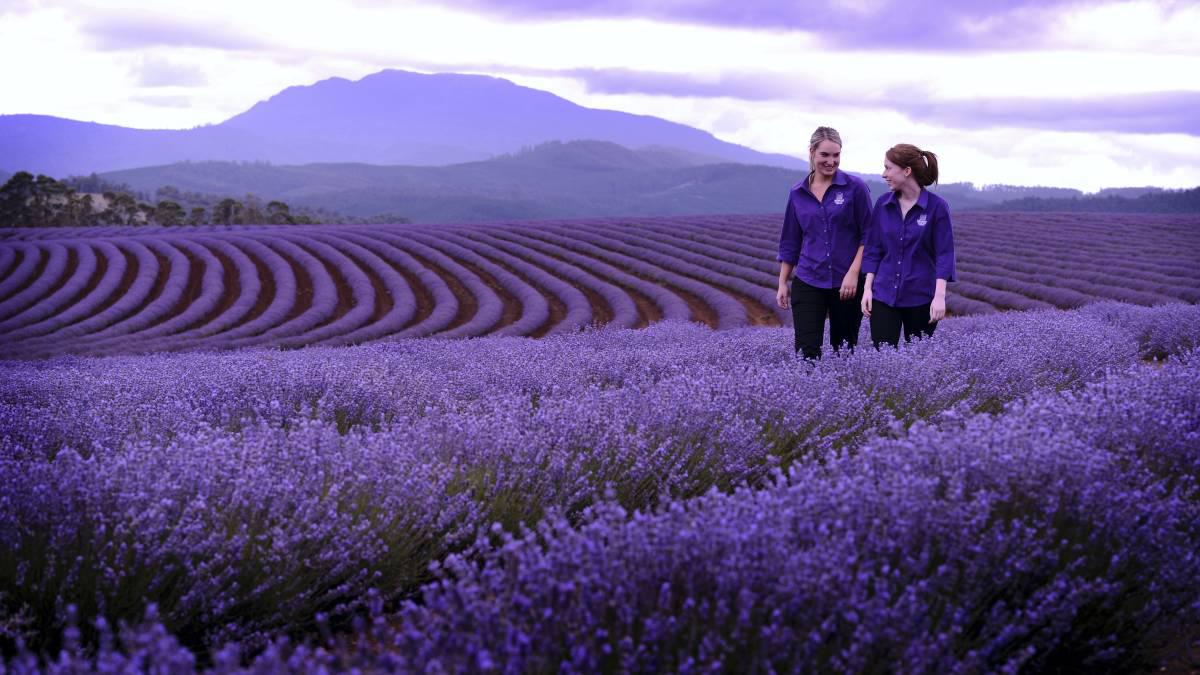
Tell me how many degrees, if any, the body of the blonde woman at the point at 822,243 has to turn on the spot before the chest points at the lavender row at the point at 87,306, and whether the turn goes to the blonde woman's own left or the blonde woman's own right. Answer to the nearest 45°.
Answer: approximately 135° to the blonde woman's own right

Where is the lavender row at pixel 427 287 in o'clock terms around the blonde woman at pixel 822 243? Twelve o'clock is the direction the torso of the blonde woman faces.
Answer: The lavender row is roughly at 5 o'clock from the blonde woman.

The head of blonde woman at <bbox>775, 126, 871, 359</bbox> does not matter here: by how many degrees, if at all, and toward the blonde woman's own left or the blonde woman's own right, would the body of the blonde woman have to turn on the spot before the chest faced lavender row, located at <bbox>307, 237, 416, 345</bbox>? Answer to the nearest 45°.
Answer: approximately 135° to the blonde woman's own right

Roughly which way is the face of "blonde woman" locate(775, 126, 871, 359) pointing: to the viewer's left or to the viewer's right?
to the viewer's right

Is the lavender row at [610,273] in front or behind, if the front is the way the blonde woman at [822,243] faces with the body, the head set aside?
behind

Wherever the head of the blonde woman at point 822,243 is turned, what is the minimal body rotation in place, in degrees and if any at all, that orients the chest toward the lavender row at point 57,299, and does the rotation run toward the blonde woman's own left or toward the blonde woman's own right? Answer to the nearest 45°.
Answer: approximately 135° to the blonde woman's own right

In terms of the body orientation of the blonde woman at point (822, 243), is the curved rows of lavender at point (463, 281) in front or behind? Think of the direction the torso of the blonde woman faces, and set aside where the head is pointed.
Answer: behind

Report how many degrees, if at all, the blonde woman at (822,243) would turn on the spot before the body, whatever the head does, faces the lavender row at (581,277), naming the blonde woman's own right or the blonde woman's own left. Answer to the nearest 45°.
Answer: approximately 180°

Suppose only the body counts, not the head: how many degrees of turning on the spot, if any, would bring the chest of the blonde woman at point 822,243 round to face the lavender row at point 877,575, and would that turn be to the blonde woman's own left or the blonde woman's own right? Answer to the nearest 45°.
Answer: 0° — they already face it

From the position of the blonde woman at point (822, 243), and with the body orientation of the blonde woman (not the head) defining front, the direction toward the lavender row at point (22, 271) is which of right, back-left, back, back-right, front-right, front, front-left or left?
back-right

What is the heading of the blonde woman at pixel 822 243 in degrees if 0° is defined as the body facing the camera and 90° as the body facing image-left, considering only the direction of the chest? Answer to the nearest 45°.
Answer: approximately 0°
